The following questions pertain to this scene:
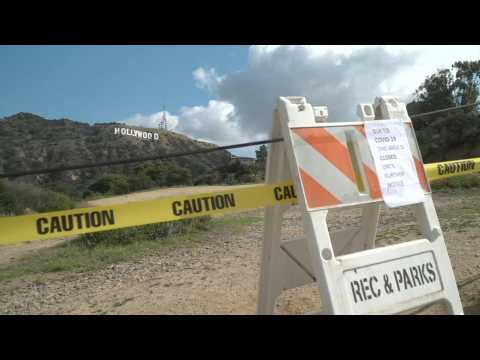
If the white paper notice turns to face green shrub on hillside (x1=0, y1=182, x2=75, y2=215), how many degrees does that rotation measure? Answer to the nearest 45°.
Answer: approximately 135° to its right

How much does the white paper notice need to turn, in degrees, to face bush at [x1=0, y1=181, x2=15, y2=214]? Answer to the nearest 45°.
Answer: approximately 135° to its right

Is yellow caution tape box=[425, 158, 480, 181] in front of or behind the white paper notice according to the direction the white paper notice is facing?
behind

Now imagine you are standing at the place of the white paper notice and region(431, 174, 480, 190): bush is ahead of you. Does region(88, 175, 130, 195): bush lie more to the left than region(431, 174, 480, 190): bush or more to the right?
left

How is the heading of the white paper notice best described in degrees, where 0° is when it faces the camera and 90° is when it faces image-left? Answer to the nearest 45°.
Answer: approximately 0°

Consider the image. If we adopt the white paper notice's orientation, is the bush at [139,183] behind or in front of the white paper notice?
behind

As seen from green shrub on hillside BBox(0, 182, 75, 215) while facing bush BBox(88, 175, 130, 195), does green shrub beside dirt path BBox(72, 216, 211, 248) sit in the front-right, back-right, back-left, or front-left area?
back-right

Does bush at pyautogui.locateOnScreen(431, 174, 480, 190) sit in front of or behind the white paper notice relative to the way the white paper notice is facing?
behind
